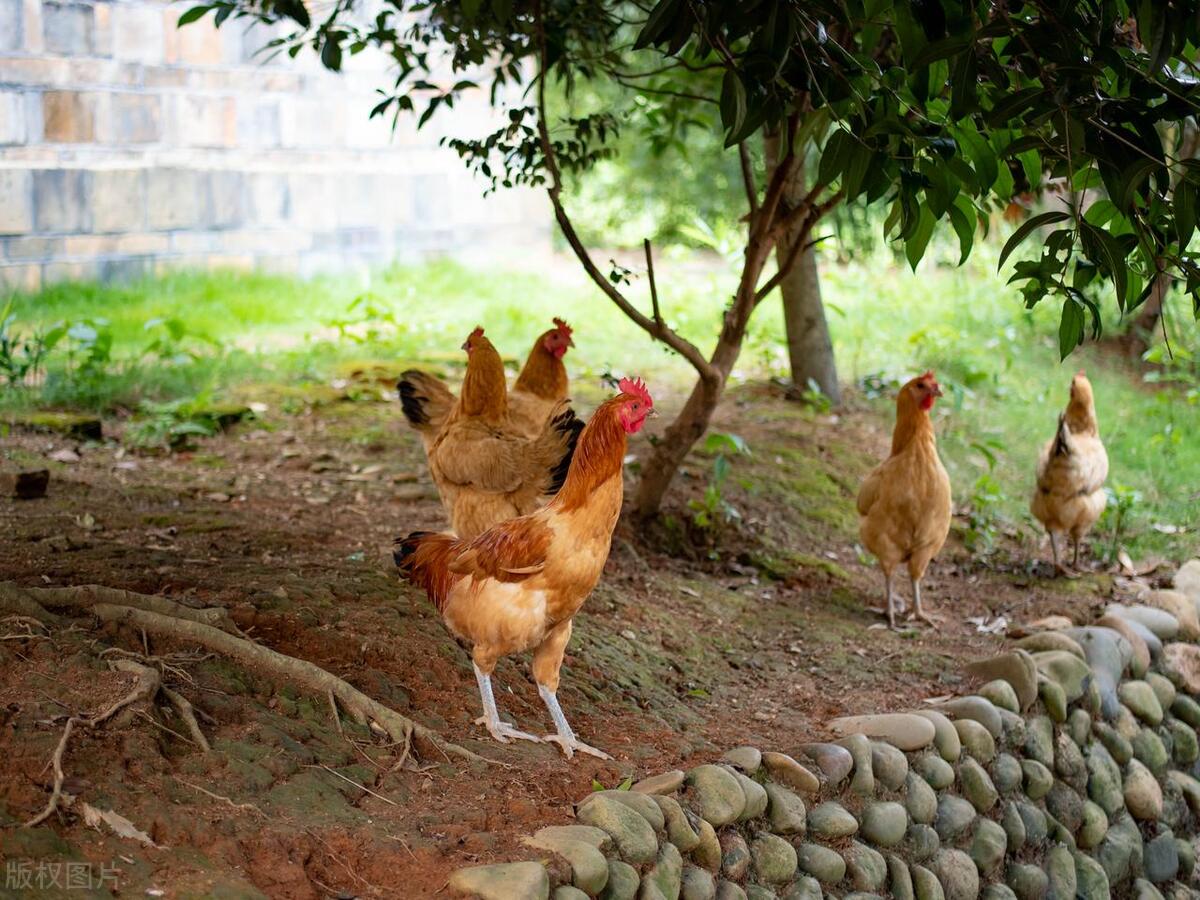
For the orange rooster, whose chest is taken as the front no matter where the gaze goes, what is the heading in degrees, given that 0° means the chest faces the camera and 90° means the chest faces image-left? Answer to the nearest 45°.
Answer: approximately 315°
